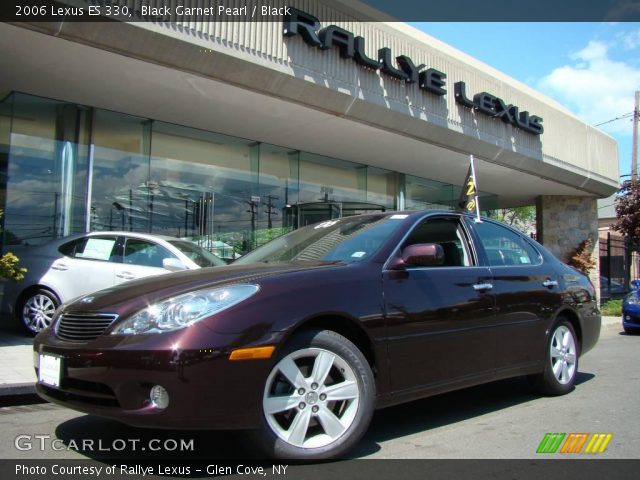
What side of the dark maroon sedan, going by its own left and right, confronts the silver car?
right

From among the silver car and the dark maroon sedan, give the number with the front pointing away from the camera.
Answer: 0

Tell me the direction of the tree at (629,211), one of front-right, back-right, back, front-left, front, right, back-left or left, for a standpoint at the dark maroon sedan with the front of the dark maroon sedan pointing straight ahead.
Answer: back

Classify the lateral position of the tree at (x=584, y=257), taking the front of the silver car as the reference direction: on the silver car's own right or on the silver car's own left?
on the silver car's own left

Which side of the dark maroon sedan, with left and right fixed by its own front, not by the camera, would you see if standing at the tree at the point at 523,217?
back

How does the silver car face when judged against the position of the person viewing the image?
facing the viewer and to the right of the viewer

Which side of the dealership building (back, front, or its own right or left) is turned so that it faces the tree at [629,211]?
left

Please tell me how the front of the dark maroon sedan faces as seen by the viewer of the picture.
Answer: facing the viewer and to the left of the viewer

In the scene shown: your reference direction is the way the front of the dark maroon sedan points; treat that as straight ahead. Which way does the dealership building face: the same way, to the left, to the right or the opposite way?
to the left

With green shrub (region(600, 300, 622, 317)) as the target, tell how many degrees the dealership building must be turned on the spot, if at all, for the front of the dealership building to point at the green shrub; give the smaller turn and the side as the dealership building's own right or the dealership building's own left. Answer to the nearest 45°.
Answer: approximately 90° to the dealership building's own left

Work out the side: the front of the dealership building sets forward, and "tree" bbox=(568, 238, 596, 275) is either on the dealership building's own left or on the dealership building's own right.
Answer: on the dealership building's own left

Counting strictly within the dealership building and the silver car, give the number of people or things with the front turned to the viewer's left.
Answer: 0
